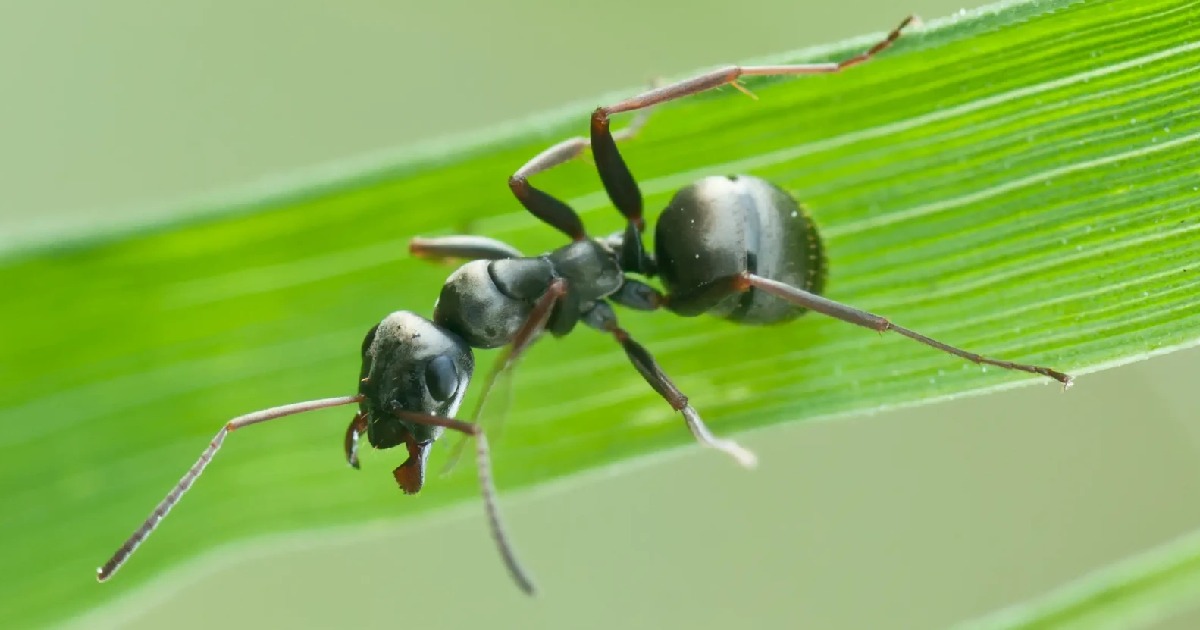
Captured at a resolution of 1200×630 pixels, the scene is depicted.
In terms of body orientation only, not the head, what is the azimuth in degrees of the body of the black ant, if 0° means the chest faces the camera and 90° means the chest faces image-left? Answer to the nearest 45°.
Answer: approximately 45°
